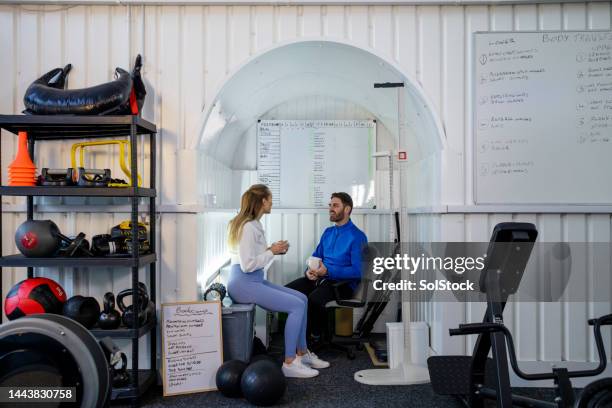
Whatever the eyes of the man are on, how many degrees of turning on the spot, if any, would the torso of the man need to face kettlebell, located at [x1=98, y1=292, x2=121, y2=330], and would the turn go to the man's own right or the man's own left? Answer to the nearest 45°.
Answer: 0° — they already face it

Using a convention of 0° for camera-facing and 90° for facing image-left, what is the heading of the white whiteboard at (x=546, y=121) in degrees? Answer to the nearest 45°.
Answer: approximately 0°

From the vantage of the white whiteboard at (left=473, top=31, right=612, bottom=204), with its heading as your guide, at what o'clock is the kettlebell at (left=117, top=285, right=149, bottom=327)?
The kettlebell is roughly at 2 o'clock from the white whiteboard.

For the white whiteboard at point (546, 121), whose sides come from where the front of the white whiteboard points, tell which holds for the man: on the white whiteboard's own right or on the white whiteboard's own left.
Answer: on the white whiteboard's own right

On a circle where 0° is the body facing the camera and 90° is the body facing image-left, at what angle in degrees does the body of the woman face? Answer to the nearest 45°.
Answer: approximately 270°

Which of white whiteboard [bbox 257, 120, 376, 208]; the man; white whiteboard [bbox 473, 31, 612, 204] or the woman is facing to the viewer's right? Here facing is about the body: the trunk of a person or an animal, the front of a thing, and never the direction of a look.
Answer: the woman

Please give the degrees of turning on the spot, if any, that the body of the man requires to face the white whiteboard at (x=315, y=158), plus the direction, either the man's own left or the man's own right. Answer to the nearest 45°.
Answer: approximately 135° to the man's own right

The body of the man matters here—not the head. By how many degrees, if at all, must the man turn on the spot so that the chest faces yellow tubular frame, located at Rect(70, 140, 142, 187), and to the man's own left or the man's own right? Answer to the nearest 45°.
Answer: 0° — they already face it

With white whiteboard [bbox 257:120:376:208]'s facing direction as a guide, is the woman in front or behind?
in front

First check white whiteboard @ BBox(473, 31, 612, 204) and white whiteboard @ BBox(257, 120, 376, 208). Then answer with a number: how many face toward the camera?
2

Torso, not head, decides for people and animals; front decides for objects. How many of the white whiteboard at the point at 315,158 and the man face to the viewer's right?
0
